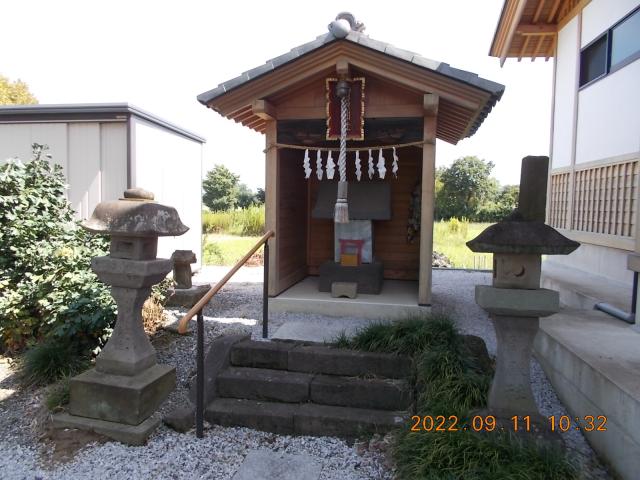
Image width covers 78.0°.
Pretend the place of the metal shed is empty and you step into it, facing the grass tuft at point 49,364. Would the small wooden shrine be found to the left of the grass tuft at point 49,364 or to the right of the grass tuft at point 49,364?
left

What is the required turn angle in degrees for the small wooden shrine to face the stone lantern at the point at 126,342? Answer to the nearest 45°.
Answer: approximately 45° to its right

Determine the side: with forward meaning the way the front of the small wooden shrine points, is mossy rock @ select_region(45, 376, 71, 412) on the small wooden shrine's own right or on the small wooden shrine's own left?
on the small wooden shrine's own right

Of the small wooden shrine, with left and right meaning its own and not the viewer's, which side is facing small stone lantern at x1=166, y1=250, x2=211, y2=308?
right

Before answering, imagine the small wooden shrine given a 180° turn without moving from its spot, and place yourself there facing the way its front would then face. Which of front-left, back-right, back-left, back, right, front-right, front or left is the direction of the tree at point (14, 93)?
front-left

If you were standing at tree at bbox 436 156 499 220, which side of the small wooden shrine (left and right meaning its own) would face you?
back

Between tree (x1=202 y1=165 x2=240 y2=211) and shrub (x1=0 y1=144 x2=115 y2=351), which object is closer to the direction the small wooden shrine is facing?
the shrub

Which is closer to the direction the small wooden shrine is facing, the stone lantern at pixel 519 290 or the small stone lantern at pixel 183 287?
the stone lantern

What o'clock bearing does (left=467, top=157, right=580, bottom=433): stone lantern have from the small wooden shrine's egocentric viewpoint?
The stone lantern is roughly at 11 o'clock from the small wooden shrine.

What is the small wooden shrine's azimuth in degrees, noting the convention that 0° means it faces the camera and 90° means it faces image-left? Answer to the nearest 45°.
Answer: approximately 0°
